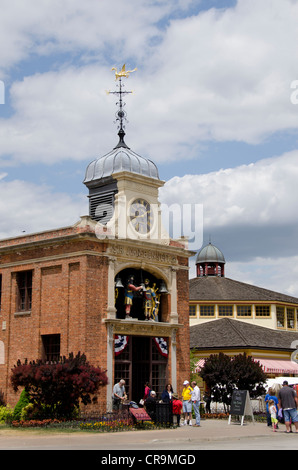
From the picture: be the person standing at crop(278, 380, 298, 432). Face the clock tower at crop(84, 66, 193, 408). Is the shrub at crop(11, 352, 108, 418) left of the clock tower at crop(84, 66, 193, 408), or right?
left

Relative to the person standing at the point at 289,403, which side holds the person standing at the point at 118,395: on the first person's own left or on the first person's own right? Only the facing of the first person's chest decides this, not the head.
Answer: on the first person's own left

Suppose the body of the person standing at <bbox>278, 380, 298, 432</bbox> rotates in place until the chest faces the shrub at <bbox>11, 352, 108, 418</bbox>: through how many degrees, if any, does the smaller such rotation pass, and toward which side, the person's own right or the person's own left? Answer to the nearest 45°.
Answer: approximately 90° to the person's own left

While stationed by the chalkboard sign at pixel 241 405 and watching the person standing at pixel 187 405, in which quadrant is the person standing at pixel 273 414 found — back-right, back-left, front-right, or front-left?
back-left

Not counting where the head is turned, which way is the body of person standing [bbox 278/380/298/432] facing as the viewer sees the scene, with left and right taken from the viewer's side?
facing away from the viewer

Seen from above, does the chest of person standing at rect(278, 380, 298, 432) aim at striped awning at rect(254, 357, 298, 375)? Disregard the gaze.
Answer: yes

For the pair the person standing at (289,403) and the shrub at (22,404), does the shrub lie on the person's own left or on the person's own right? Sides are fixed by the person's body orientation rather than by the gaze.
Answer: on the person's own left

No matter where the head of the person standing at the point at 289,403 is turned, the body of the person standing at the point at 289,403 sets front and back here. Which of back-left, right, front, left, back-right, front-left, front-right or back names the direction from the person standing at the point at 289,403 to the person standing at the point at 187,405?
front-left
